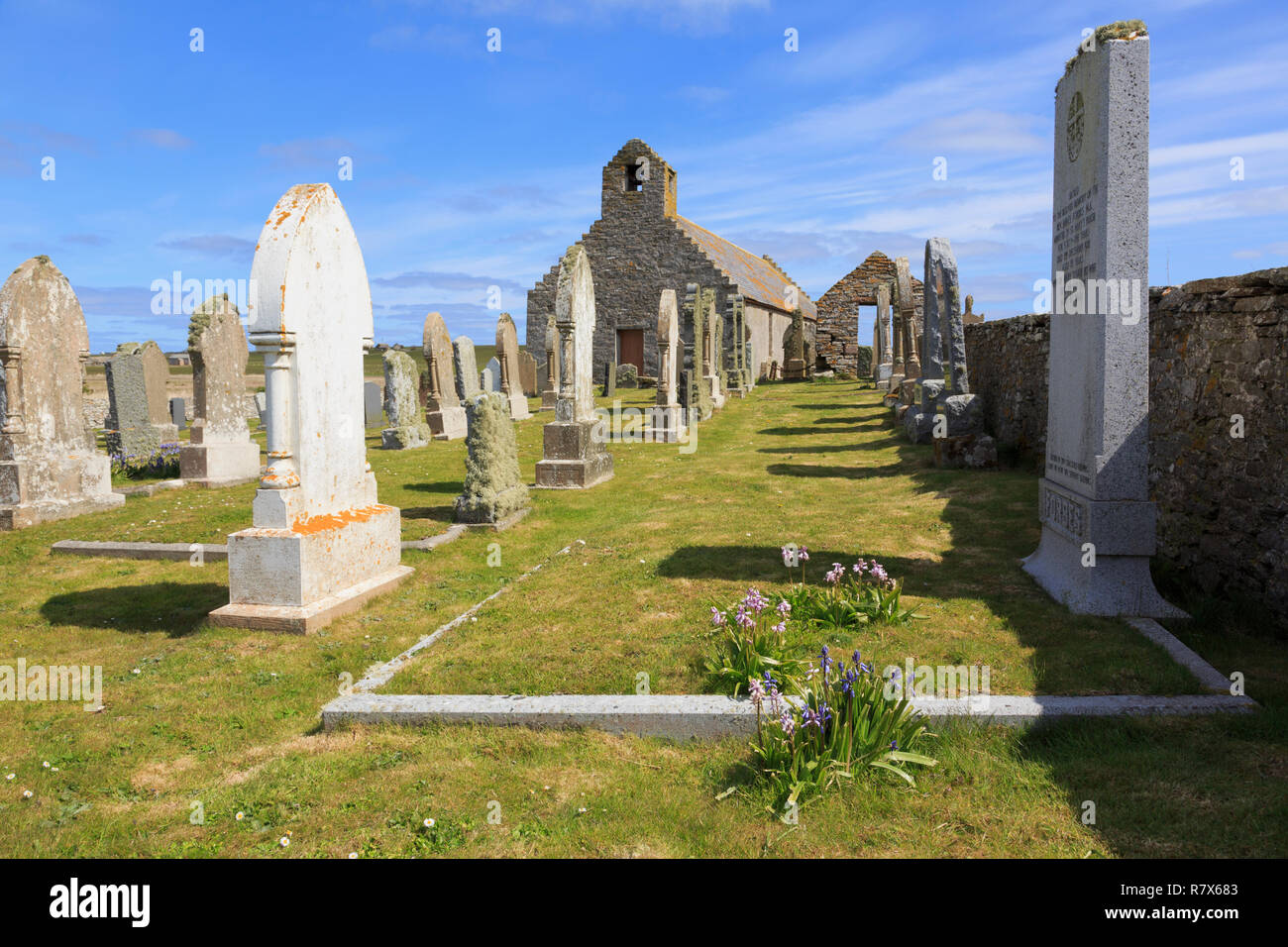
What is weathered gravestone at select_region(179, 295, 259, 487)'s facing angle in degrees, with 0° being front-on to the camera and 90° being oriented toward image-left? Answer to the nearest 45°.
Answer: approximately 315°

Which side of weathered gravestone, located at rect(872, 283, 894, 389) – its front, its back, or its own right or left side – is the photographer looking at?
left

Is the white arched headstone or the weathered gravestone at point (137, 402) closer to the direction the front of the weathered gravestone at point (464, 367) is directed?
the white arched headstone
